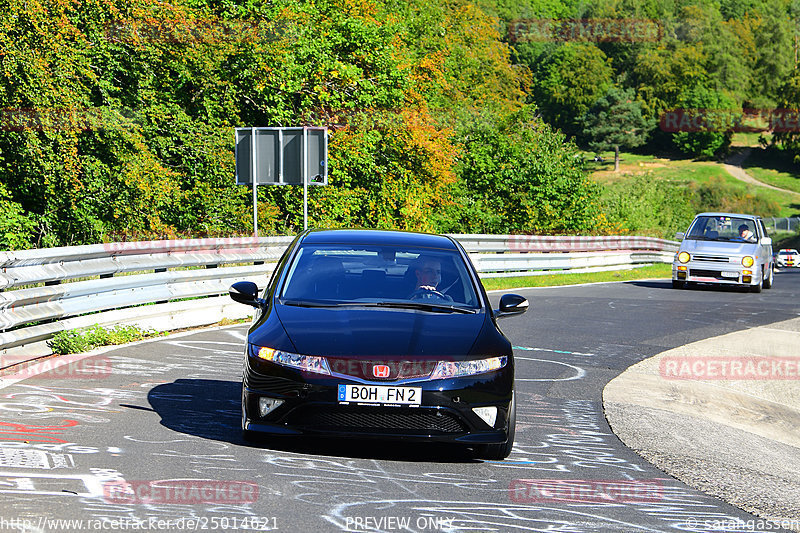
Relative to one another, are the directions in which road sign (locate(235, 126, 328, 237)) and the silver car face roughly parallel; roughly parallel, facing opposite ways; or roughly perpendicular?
roughly parallel, facing opposite ways

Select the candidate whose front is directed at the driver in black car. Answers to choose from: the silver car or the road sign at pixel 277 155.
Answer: the silver car

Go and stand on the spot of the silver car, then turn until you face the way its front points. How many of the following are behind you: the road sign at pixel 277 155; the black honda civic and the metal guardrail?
0

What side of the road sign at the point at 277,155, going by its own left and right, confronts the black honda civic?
back

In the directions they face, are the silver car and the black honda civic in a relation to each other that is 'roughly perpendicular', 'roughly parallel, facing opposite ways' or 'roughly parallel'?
roughly parallel

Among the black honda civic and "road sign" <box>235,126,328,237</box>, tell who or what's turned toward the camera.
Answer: the black honda civic

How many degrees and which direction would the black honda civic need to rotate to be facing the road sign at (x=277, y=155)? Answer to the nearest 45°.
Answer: approximately 180°

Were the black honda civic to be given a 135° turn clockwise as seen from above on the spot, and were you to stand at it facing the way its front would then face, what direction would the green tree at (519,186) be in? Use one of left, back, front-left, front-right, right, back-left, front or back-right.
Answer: front-right

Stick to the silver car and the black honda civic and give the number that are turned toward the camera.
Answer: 2

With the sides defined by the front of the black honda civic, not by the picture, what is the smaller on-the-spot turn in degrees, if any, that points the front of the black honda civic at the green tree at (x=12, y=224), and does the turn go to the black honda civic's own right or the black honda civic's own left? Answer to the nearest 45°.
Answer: approximately 135° to the black honda civic's own right

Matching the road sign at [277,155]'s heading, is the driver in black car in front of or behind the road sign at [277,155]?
behind

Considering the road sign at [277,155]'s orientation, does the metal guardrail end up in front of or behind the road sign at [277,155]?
behind

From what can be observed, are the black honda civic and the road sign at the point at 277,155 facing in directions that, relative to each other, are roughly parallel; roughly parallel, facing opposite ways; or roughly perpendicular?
roughly parallel, facing opposite ways

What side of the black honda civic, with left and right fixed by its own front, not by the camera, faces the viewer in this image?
front

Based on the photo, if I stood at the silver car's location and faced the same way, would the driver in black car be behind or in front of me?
in front

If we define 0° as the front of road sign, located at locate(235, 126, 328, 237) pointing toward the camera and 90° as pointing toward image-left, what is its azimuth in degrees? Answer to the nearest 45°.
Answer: approximately 180°
